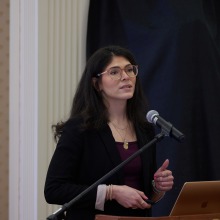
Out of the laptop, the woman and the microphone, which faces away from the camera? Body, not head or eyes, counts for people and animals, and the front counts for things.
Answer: the laptop

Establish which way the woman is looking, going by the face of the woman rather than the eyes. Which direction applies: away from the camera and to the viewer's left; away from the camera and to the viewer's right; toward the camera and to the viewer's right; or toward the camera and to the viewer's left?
toward the camera and to the viewer's right

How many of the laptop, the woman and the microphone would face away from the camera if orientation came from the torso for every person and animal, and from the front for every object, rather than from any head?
1

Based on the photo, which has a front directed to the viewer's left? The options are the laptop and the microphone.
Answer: the microphone

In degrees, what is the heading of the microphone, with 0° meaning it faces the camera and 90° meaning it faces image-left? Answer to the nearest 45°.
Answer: approximately 90°

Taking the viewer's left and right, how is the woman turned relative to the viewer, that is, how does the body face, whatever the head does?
facing the viewer and to the right of the viewer

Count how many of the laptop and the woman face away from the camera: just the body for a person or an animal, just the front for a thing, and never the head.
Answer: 1

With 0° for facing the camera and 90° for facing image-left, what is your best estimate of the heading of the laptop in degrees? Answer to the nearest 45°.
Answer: approximately 180°
